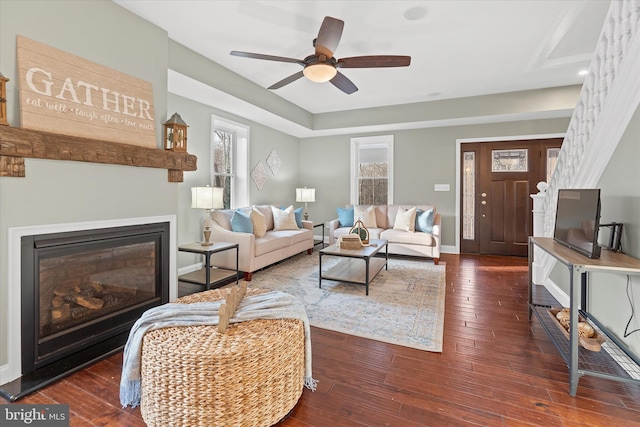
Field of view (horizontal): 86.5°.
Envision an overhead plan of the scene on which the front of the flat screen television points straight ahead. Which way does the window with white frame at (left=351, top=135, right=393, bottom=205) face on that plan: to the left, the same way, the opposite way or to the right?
to the left

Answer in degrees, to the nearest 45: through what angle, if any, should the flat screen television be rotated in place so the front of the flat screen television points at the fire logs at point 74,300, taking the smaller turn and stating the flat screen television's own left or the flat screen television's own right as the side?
0° — it already faces it

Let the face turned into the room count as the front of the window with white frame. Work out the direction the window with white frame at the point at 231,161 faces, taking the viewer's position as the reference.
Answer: facing the viewer and to the right of the viewer

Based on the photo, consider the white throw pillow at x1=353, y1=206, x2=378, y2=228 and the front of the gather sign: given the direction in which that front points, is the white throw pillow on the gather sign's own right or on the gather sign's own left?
on the gather sign's own left

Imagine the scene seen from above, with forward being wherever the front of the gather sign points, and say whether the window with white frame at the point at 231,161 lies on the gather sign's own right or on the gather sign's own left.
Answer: on the gather sign's own left

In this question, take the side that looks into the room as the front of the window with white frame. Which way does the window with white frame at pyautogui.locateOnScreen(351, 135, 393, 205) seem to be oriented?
toward the camera

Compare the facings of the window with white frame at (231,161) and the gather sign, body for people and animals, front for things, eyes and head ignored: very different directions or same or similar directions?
same or similar directions

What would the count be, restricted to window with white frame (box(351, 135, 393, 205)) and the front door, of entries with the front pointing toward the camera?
2

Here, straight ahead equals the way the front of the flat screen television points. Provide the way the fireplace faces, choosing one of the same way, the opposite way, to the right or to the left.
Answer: the opposite way

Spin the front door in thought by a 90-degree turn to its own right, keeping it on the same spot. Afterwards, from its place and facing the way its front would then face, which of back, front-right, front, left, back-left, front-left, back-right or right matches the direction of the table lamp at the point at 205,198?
front-left

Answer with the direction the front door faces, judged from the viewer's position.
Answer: facing the viewer

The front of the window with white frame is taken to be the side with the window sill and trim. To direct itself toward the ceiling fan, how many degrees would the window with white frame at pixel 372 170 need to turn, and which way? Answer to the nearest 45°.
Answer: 0° — it already faces it

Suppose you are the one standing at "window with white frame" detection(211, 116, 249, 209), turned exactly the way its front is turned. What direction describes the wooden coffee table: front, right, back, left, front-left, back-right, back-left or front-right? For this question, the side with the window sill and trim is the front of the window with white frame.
front
